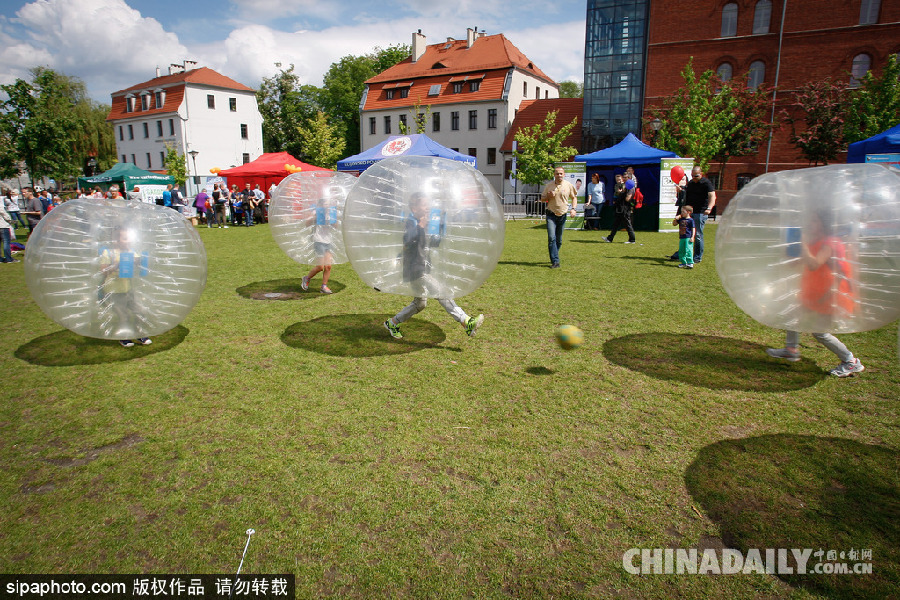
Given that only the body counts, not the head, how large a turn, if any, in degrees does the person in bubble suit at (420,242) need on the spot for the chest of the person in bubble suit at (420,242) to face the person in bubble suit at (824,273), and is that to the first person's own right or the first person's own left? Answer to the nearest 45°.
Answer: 0° — they already face them

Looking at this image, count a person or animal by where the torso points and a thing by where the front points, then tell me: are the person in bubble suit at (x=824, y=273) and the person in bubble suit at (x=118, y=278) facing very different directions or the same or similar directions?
very different directions

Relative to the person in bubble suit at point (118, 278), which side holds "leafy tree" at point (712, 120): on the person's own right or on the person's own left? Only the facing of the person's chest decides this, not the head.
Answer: on the person's own left

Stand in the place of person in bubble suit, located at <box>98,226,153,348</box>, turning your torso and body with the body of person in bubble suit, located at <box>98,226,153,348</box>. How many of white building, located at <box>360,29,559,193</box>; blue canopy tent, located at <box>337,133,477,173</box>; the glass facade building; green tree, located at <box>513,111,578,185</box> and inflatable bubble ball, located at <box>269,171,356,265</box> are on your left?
5

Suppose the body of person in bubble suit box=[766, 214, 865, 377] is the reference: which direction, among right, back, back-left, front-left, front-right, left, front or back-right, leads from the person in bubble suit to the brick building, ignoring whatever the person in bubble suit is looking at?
right

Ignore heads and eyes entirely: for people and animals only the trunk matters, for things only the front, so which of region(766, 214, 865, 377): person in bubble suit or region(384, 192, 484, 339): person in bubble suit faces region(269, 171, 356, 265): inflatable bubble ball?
region(766, 214, 865, 377): person in bubble suit

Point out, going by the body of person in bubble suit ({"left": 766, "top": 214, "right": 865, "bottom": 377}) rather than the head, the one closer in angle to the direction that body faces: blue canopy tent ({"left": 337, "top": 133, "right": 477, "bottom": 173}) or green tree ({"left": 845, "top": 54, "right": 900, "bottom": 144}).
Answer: the blue canopy tent

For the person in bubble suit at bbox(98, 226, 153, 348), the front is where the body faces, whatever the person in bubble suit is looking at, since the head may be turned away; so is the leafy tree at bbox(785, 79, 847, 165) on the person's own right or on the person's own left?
on the person's own left

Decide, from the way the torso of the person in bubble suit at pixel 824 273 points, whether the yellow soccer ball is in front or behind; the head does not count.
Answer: in front

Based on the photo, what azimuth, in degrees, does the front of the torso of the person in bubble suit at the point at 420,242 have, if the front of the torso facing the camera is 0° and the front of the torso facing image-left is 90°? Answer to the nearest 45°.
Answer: approximately 270°

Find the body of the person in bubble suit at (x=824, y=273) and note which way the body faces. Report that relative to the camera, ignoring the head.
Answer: to the viewer's left
